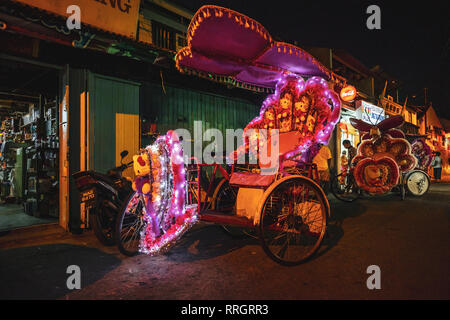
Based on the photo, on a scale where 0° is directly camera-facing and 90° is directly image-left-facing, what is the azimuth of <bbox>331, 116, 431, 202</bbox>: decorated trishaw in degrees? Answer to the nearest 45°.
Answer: approximately 45°

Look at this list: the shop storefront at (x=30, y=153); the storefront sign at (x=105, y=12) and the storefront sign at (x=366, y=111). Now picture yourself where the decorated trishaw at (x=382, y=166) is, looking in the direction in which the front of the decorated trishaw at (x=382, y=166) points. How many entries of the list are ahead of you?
2

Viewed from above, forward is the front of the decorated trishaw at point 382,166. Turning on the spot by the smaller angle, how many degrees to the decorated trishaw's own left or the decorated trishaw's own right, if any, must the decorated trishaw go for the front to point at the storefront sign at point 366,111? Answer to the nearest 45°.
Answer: approximately 135° to the decorated trishaw's own right

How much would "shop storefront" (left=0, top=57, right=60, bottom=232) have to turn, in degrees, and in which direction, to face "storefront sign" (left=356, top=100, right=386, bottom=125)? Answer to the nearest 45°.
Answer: approximately 45° to its left

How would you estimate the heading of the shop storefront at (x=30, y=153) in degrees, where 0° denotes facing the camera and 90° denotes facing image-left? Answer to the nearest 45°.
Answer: approximately 315°

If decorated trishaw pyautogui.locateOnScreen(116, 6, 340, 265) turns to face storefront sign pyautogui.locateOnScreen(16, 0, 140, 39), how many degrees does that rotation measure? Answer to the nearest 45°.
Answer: approximately 90° to its right

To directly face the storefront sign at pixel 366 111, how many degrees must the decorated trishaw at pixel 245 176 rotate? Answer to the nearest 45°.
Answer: approximately 180°
